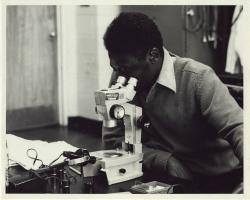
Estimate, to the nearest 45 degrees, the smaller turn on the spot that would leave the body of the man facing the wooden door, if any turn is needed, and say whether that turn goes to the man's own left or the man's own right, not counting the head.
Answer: approximately 90° to the man's own right

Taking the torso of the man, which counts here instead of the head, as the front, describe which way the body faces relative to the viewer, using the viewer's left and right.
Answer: facing the viewer and to the left of the viewer
